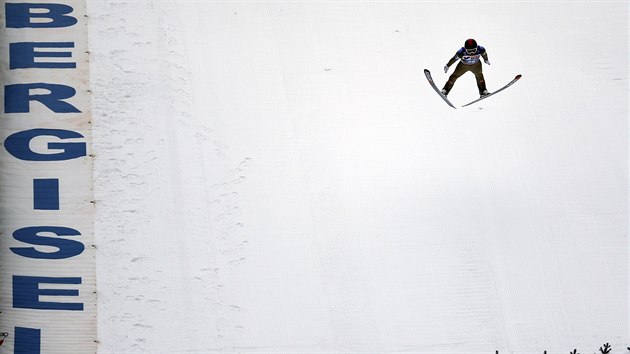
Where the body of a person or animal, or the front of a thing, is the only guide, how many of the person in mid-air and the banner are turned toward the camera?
2

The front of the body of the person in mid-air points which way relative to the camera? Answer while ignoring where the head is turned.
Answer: toward the camera

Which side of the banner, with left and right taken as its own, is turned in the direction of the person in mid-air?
left

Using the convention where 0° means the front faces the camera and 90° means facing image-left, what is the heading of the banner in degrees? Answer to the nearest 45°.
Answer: approximately 0°

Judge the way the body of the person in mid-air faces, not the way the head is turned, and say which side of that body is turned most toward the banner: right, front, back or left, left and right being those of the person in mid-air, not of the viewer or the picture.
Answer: right
